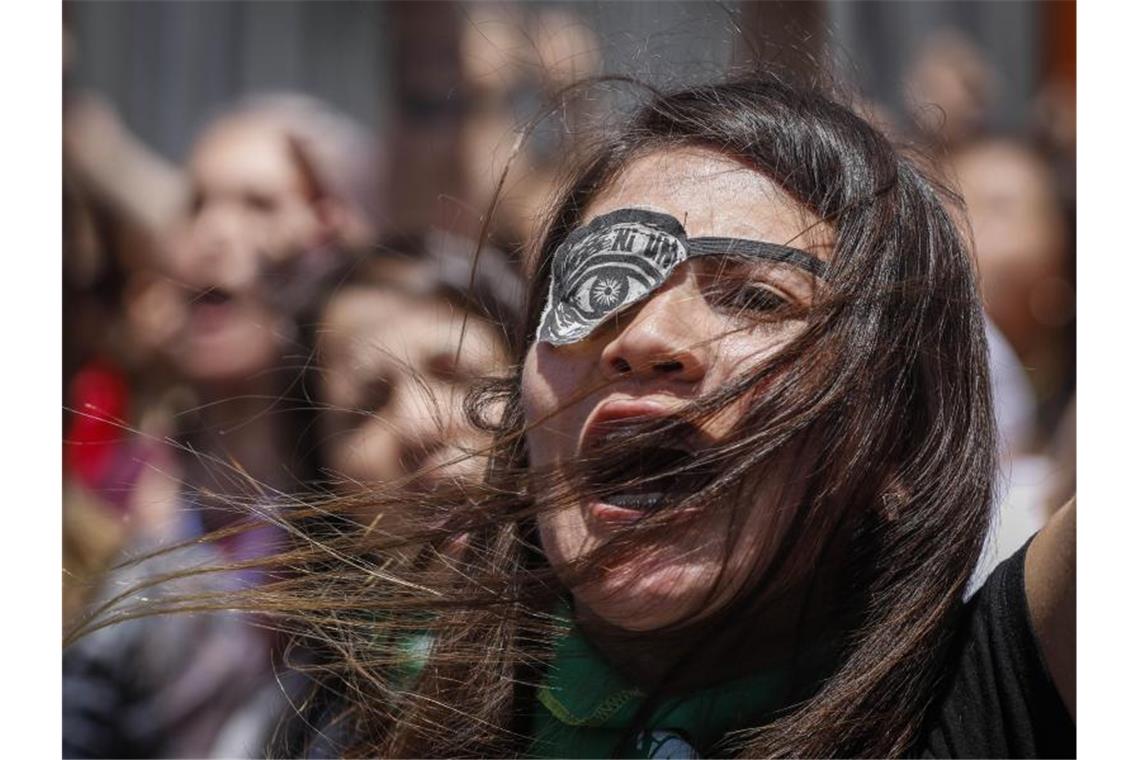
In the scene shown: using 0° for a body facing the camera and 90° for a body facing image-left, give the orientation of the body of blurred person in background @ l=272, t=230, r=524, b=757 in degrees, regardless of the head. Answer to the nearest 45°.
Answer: approximately 0°

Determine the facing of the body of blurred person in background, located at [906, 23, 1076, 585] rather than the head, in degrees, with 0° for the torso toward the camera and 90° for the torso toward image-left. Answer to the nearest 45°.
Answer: approximately 45°

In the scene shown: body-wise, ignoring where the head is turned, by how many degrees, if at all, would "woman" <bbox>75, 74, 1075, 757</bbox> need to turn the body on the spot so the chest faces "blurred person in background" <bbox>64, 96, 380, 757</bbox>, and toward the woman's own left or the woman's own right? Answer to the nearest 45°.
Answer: approximately 90° to the woman's own right

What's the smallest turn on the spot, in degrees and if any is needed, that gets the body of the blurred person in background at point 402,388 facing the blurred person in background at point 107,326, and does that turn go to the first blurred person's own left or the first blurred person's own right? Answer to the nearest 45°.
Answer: approximately 135° to the first blurred person's own right

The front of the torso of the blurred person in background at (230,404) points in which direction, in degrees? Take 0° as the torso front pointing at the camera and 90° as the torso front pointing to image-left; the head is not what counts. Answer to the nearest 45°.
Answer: approximately 45°

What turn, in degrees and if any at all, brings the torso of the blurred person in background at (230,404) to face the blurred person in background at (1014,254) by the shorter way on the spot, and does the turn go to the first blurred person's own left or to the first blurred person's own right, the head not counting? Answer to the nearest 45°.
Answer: approximately 90° to the first blurred person's own left
